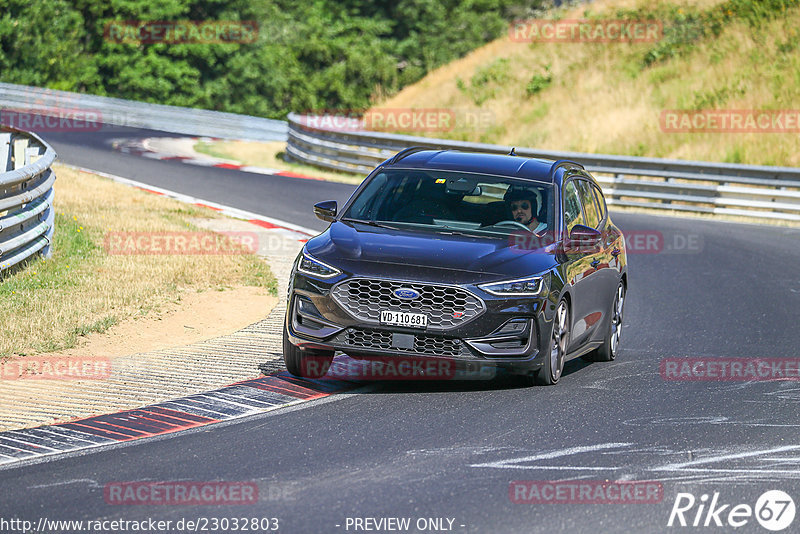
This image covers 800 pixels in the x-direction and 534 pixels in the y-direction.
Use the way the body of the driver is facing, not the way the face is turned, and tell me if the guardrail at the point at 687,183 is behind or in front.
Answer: behind

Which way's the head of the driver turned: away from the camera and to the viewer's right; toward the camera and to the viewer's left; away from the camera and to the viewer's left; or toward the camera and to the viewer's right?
toward the camera and to the viewer's left

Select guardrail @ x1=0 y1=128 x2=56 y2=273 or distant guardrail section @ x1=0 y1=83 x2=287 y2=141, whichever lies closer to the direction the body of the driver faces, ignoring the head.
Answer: the guardrail

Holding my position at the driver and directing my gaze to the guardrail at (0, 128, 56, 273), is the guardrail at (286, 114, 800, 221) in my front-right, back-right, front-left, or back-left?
front-right

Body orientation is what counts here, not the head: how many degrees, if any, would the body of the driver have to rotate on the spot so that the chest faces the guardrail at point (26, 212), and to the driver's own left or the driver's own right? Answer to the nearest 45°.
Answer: approximately 90° to the driver's own right

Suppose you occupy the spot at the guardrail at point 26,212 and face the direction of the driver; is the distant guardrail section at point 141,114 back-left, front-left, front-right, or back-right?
back-left

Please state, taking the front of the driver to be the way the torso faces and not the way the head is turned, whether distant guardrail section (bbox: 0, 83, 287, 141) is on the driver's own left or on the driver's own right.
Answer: on the driver's own right

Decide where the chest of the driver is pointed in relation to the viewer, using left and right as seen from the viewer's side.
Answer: facing the viewer and to the left of the viewer
